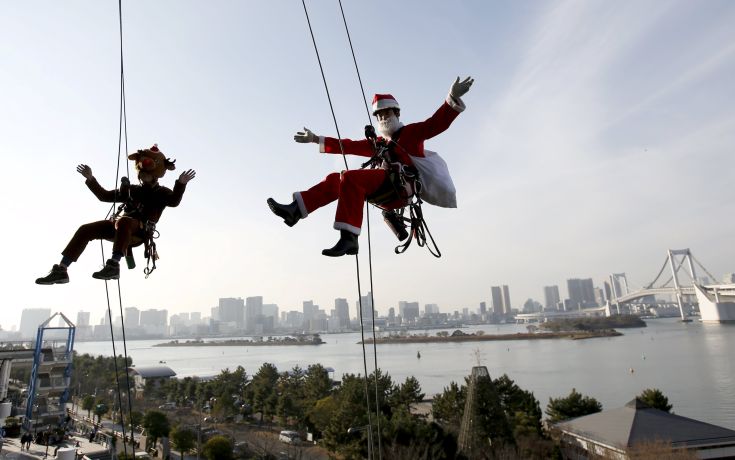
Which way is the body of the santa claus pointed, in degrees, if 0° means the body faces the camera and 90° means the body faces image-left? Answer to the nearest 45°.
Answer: approximately 45°

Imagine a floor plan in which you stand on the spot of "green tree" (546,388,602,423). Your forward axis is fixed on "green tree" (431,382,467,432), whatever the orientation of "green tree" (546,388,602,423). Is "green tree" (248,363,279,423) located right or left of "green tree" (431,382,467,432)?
right

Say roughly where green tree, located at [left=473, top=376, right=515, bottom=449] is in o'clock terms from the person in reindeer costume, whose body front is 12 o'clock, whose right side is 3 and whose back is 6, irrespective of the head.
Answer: The green tree is roughly at 6 o'clock from the person in reindeer costume.

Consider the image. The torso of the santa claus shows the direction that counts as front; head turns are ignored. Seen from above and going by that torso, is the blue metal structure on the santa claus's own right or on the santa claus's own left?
on the santa claus's own right

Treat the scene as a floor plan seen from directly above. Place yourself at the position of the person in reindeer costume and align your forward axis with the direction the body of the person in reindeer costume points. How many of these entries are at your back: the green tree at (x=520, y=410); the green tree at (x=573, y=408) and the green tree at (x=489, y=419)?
3

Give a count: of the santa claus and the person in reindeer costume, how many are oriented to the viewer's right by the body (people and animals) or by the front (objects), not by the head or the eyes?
0

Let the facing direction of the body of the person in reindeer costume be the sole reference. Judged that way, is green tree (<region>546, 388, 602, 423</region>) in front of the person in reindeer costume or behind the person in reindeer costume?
behind

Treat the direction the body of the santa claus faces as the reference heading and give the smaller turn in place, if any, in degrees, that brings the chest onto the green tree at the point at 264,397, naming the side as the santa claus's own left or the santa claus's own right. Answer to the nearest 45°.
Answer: approximately 135° to the santa claus's own right

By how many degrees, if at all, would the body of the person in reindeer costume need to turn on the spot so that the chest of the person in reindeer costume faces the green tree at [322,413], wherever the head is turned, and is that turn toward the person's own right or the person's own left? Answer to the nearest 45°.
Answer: approximately 180°

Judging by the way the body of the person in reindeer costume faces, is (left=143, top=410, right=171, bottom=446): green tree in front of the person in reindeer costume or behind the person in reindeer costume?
behind

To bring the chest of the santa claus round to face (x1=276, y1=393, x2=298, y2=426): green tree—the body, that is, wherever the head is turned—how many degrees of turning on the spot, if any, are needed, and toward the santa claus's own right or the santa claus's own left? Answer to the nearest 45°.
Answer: approximately 135° to the santa claus's own right

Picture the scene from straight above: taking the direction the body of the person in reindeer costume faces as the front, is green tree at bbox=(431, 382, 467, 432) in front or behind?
behind

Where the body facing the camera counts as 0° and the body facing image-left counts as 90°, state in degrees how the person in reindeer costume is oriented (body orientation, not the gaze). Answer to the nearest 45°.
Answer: approximately 45°
